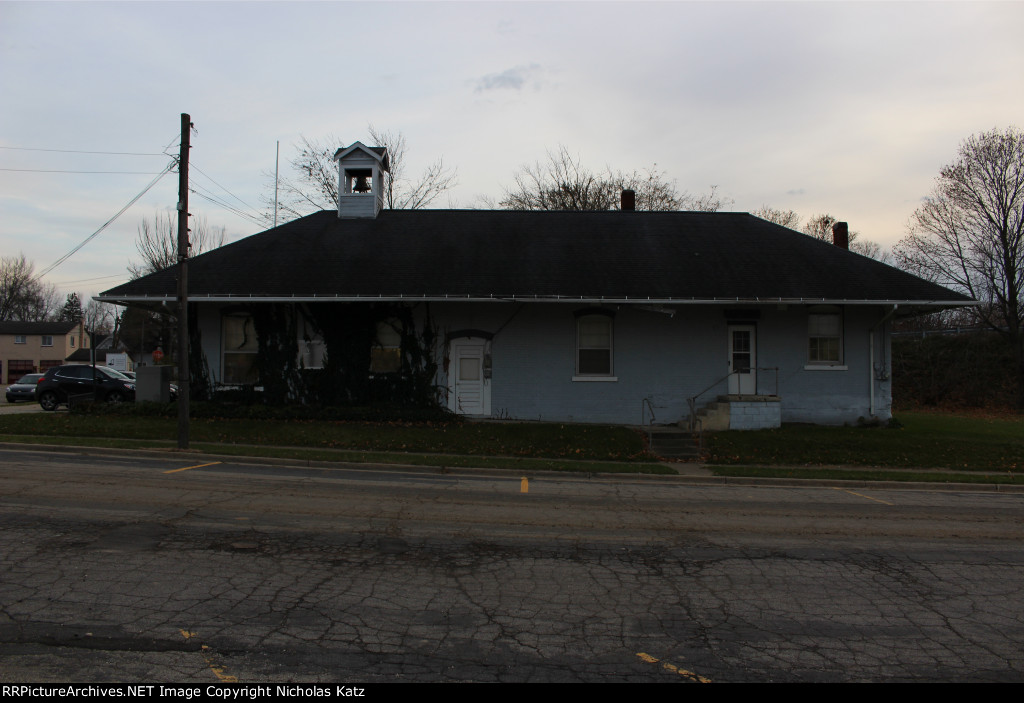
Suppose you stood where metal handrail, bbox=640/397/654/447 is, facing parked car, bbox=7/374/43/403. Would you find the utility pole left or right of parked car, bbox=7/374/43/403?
left

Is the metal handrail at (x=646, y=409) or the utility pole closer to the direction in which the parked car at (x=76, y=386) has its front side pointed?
the metal handrail

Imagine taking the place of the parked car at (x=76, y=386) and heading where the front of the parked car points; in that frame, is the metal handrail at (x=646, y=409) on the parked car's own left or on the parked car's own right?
on the parked car's own right

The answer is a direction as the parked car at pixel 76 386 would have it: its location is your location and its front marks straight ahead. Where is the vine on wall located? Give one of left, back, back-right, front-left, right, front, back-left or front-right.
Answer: front-right

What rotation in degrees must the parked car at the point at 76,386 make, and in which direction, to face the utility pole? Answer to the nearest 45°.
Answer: approximately 90° to its right

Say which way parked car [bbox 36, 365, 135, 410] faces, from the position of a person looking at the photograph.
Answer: facing to the right of the viewer

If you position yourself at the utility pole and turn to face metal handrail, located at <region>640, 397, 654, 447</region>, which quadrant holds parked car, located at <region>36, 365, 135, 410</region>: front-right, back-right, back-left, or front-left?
back-left
